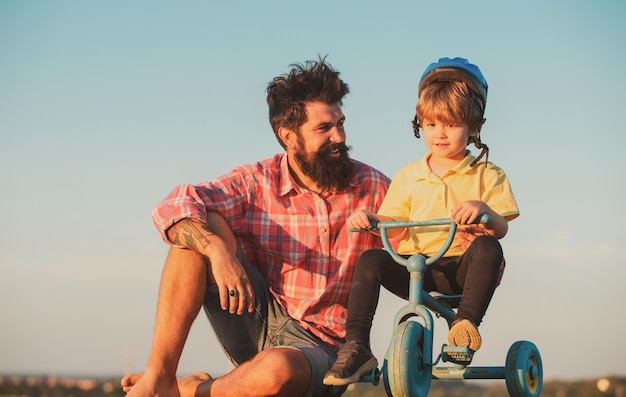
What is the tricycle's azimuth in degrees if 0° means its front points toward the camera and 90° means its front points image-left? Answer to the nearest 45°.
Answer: approximately 45°

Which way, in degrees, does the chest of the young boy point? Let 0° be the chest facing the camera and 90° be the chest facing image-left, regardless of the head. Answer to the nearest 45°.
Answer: approximately 45°

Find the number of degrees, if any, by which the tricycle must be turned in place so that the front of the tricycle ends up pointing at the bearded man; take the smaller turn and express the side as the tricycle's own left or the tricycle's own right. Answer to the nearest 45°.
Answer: approximately 90° to the tricycle's own right
